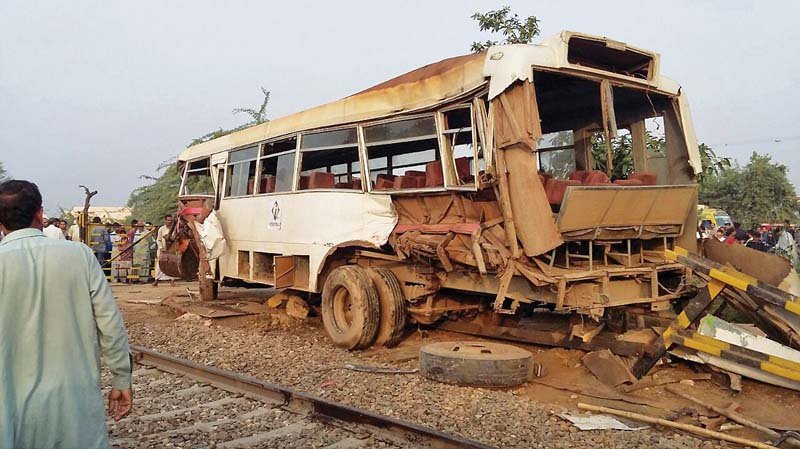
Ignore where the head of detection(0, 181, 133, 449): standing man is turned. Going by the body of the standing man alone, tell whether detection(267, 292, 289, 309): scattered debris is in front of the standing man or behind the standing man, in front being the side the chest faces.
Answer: in front

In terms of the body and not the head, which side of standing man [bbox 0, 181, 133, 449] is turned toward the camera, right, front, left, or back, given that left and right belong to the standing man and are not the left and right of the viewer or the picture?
back

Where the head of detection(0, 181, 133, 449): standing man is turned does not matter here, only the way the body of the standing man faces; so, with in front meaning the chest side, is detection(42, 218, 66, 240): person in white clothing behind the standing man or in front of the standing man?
in front

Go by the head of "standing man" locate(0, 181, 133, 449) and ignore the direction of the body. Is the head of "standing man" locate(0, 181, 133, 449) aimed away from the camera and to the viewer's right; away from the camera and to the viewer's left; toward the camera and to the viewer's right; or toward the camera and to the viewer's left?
away from the camera and to the viewer's right

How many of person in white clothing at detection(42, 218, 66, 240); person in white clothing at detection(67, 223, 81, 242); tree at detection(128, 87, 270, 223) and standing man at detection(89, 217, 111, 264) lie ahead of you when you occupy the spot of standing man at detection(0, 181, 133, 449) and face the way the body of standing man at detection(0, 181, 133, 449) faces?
4
